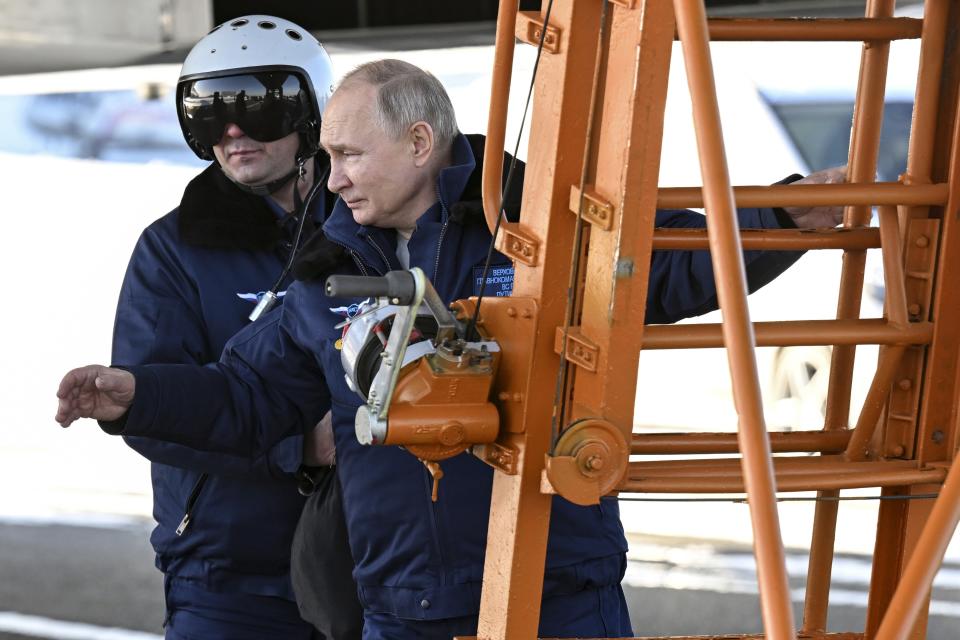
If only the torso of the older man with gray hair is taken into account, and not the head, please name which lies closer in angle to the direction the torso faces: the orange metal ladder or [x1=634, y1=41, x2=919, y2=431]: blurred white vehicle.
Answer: the orange metal ladder

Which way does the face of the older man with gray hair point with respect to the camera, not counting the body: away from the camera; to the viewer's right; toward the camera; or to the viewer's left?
to the viewer's left

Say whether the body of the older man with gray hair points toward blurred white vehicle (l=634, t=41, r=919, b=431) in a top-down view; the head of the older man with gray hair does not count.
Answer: no

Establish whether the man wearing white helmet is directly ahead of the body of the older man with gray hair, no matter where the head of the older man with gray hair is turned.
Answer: no

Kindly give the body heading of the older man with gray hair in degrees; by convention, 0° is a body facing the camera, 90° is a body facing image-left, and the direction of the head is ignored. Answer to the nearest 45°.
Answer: approximately 45°
